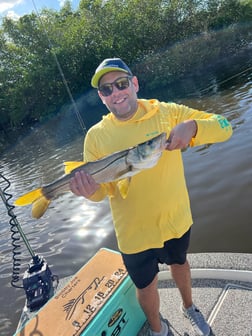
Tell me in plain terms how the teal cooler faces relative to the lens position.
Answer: facing the viewer and to the right of the viewer

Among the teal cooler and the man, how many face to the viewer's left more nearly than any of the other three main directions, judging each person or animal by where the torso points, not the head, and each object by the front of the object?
0

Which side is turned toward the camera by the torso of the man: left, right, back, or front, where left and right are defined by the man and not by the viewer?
front

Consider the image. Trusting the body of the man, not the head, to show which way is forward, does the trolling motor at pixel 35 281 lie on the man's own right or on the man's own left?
on the man's own right
